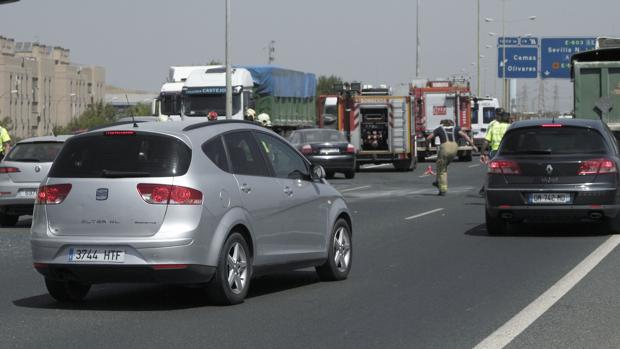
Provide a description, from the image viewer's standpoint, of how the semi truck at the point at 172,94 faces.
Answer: facing the viewer and to the left of the viewer

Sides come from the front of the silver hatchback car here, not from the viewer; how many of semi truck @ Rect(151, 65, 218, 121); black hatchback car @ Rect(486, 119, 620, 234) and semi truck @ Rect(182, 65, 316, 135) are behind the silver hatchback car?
0

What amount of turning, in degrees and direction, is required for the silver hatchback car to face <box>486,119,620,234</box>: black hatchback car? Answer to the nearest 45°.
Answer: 0° — it already faces it

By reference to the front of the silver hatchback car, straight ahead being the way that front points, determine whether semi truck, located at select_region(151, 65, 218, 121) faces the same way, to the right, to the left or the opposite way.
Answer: the opposite way

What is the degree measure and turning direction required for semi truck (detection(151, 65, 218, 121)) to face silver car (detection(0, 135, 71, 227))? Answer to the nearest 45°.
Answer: approximately 45° to its left

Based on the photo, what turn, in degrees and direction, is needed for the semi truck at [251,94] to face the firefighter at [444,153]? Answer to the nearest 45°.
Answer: approximately 45° to its left

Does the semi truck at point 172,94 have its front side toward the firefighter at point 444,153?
no

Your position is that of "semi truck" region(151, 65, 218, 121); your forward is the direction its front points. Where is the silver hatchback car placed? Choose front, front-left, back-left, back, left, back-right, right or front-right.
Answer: front-left

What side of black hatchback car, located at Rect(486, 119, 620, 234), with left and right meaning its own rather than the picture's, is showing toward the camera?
back

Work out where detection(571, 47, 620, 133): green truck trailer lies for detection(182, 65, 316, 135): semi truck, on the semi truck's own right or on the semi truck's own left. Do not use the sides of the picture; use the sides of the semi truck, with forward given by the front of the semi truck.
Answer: on the semi truck's own left

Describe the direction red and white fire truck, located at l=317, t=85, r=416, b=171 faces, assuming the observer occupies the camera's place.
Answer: facing away from the viewer and to the left of the viewer

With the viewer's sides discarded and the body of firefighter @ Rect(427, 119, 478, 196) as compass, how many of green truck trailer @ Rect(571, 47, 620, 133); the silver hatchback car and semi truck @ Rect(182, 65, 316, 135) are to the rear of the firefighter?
1

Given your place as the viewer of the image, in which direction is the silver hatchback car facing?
facing away from the viewer and to the right of the viewer
